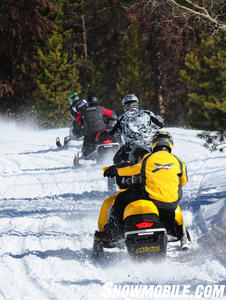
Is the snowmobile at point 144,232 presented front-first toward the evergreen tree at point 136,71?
yes

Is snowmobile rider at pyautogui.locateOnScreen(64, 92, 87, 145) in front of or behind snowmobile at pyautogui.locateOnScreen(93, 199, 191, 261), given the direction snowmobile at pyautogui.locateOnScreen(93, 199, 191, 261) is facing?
in front

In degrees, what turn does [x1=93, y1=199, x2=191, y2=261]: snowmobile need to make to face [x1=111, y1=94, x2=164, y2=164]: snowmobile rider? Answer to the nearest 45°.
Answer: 0° — it already faces them

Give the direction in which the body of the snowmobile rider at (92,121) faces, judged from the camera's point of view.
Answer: away from the camera

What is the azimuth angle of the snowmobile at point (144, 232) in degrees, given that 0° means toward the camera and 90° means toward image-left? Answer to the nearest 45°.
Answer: approximately 180°

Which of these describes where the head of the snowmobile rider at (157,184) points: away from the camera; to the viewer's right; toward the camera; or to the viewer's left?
away from the camera

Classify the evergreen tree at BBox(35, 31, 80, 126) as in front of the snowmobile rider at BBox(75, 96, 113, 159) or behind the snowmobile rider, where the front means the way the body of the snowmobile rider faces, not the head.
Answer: in front

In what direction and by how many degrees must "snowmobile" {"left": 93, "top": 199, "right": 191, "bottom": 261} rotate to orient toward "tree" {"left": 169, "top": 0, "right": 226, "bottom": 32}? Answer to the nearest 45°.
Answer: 0° — it already faces it

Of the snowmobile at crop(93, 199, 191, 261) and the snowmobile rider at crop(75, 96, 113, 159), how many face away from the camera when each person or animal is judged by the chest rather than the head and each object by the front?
2
